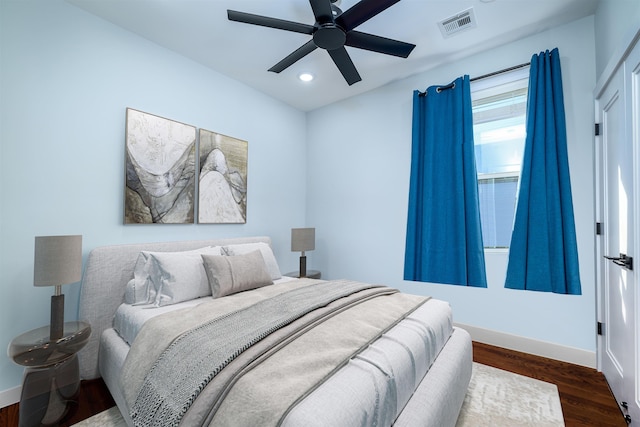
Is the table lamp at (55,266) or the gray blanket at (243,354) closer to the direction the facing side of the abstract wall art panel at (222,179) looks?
the gray blanket

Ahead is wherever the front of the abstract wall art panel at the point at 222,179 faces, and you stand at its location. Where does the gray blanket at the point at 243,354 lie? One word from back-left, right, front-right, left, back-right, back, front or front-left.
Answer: front-right

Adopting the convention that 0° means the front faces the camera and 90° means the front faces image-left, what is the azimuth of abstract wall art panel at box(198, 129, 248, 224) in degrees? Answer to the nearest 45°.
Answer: approximately 315°

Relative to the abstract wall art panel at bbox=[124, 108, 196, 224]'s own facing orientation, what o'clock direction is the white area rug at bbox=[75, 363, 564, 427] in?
The white area rug is roughly at 12 o'clock from the abstract wall art panel.

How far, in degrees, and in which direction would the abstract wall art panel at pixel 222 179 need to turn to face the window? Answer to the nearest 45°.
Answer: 0° — it already faces it

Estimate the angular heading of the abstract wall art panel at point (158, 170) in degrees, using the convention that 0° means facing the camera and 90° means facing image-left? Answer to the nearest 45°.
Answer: approximately 315°

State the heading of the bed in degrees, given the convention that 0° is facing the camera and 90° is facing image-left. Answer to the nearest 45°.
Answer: approximately 315°
